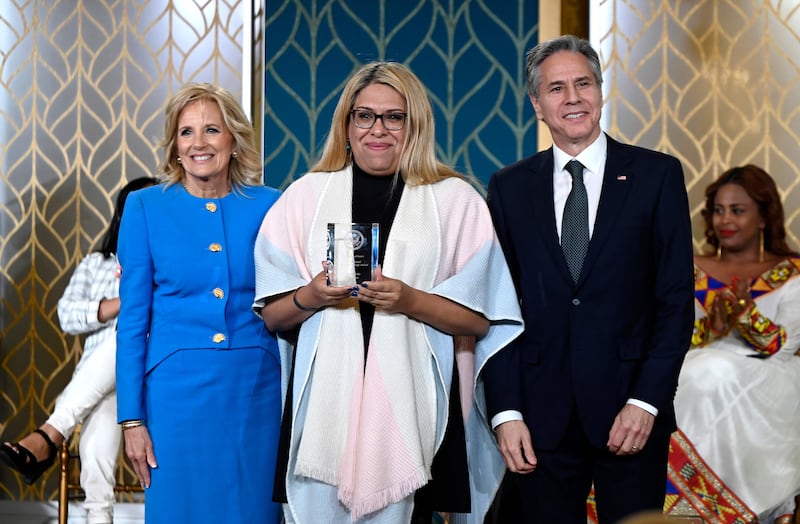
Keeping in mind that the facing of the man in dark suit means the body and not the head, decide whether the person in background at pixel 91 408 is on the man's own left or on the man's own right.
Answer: on the man's own right

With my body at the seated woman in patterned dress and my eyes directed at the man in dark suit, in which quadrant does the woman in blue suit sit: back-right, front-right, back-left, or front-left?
front-right

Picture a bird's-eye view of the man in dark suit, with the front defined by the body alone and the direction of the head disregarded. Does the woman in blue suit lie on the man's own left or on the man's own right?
on the man's own right

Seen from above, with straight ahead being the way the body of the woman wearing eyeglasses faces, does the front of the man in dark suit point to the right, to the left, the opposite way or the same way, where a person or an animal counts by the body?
the same way

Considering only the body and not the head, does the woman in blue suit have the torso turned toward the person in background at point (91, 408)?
no

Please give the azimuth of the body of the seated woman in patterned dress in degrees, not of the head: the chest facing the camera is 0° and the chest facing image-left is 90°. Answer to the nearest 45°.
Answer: approximately 45°

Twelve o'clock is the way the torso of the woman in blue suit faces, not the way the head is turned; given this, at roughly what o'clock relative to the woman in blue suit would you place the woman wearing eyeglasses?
The woman wearing eyeglasses is roughly at 10 o'clock from the woman in blue suit.

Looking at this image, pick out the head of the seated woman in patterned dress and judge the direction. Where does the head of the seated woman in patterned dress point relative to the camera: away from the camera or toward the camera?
toward the camera

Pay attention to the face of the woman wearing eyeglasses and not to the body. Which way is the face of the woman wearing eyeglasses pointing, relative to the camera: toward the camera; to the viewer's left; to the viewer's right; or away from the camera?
toward the camera

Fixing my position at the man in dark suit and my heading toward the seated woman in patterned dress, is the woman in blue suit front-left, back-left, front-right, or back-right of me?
back-left

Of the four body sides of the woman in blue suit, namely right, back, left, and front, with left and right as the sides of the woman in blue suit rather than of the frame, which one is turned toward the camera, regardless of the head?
front

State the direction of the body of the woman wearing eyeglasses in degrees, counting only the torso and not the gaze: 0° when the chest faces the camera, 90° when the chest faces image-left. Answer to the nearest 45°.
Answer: approximately 0°

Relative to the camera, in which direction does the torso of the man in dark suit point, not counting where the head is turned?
toward the camera
